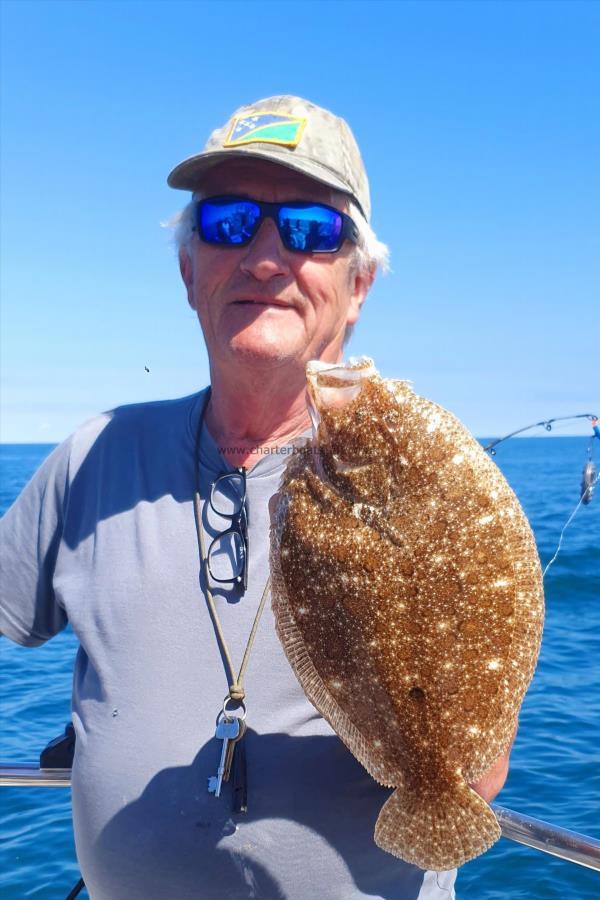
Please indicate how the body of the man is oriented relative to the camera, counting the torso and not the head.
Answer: toward the camera
